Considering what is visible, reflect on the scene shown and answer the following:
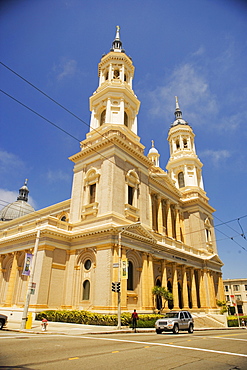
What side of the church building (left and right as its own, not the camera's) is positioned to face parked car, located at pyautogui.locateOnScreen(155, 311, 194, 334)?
front

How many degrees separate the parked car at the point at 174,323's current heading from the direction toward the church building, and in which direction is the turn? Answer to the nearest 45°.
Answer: approximately 90° to its right

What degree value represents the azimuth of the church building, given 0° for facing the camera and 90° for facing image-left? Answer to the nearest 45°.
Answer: approximately 315°

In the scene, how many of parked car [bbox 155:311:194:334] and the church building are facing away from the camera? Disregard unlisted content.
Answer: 0

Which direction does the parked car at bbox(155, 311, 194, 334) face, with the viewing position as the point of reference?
facing the viewer and to the left of the viewer

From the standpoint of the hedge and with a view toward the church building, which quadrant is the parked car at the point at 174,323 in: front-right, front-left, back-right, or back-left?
back-right

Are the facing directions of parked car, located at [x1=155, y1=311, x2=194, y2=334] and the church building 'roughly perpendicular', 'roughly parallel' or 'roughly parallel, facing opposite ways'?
roughly perpendicular

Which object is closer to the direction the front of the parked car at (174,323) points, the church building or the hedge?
the hedge
